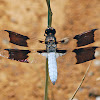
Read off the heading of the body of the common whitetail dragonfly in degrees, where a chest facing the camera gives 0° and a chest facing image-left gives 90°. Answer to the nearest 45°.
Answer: approximately 180°
